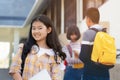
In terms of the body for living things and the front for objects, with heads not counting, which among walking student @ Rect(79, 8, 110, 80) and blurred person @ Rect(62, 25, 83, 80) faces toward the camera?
the blurred person

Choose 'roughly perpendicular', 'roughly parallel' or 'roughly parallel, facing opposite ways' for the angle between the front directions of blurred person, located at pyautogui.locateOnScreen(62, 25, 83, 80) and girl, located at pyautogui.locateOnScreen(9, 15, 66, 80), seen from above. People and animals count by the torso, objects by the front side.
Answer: roughly parallel

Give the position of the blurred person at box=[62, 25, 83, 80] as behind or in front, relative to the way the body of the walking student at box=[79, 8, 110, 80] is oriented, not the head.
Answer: in front

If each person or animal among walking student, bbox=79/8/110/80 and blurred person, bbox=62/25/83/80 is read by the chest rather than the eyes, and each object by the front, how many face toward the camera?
1

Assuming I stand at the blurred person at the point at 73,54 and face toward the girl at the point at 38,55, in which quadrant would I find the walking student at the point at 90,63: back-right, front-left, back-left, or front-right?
front-left

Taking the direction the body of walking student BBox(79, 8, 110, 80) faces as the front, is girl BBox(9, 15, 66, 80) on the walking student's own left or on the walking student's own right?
on the walking student's own left

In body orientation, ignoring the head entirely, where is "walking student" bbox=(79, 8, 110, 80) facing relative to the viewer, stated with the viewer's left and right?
facing away from the viewer and to the left of the viewer

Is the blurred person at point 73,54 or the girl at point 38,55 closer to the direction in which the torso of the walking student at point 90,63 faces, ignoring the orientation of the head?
the blurred person

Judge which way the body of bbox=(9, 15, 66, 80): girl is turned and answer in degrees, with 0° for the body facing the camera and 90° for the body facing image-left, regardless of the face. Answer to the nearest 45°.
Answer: approximately 0°

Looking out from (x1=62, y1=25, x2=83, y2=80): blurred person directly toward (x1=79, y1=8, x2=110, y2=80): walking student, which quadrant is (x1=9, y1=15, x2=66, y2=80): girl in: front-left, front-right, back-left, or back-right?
front-right

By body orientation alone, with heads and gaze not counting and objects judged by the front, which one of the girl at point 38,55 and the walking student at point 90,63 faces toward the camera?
the girl

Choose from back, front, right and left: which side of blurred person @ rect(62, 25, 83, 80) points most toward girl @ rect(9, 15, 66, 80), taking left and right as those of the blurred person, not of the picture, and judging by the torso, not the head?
front

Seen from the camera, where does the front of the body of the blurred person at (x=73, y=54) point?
toward the camera

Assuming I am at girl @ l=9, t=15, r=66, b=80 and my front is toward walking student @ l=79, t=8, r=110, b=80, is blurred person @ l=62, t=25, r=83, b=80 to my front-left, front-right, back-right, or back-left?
front-left

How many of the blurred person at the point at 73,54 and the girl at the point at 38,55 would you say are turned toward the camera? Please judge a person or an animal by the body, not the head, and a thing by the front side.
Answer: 2
